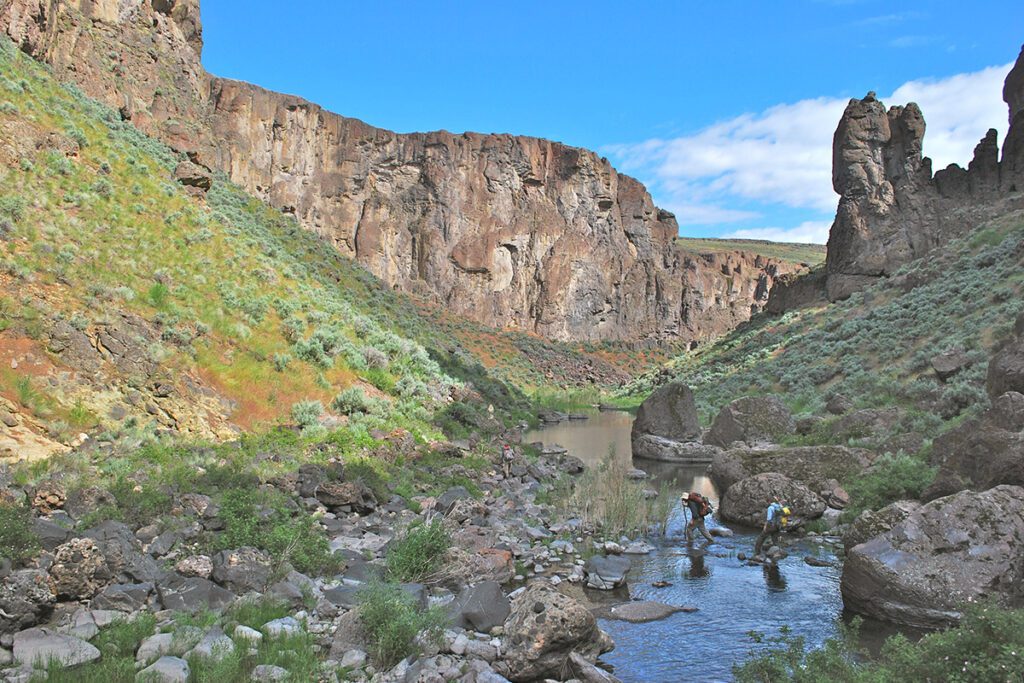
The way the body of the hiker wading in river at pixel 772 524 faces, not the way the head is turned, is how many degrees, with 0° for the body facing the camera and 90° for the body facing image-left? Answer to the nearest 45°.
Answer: approximately 45°

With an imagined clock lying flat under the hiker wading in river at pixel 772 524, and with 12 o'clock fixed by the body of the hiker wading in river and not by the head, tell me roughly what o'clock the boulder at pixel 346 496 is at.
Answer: The boulder is roughly at 1 o'clock from the hiker wading in river.

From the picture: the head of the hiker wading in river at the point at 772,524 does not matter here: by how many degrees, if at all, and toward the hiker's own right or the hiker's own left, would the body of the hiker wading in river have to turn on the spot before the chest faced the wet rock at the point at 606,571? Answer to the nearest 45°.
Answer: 0° — they already face it

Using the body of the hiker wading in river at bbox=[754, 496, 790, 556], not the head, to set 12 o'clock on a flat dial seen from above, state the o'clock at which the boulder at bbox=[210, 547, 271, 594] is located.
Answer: The boulder is roughly at 12 o'clock from the hiker wading in river.

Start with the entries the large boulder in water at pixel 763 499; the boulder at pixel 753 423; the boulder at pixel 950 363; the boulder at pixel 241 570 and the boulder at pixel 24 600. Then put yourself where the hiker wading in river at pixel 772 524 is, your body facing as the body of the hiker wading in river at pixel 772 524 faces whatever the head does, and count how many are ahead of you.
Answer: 2

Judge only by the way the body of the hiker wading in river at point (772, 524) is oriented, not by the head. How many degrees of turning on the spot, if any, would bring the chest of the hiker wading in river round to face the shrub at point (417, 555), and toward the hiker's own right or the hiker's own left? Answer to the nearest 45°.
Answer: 0° — they already face it

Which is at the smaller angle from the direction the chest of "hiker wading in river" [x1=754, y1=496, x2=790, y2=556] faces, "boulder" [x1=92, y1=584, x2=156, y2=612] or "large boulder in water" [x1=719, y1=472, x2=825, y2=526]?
the boulder

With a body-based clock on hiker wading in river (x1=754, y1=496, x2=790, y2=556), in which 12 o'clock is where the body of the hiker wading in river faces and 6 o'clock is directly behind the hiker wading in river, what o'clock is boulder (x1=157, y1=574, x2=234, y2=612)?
The boulder is roughly at 10 o'clock from the hiker wading in river.
